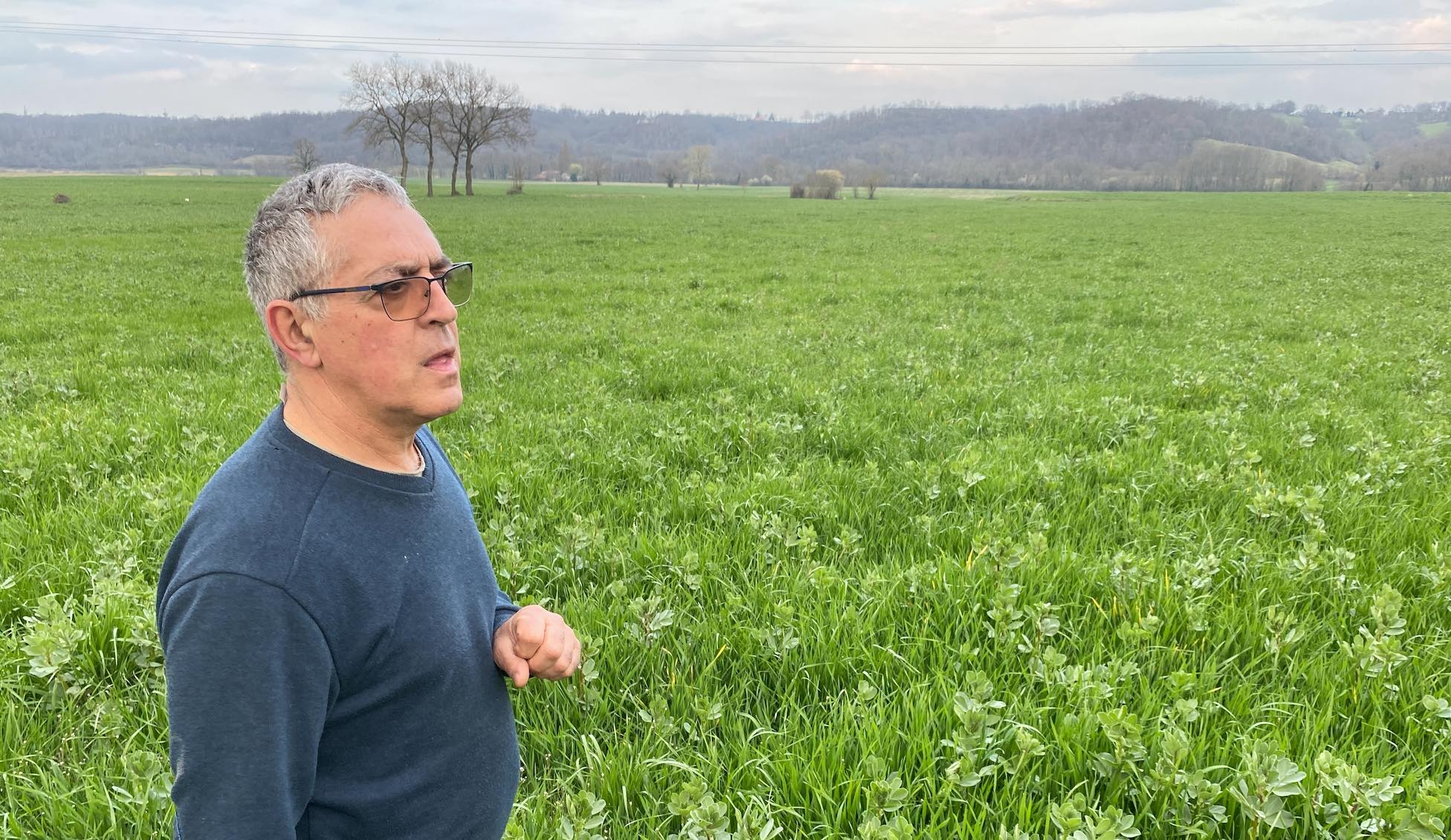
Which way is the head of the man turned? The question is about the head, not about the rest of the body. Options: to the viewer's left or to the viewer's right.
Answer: to the viewer's right

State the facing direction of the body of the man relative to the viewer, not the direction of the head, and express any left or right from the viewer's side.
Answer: facing the viewer and to the right of the viewer
